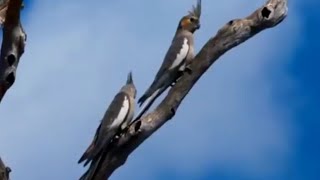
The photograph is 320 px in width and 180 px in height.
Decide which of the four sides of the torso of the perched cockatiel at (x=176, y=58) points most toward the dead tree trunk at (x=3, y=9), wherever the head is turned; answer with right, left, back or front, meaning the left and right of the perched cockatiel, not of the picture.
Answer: back

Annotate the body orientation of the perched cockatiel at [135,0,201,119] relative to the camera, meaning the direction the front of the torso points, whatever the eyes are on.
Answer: to the viewer's right

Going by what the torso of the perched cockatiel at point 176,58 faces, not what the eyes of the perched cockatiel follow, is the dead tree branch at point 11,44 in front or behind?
behind
